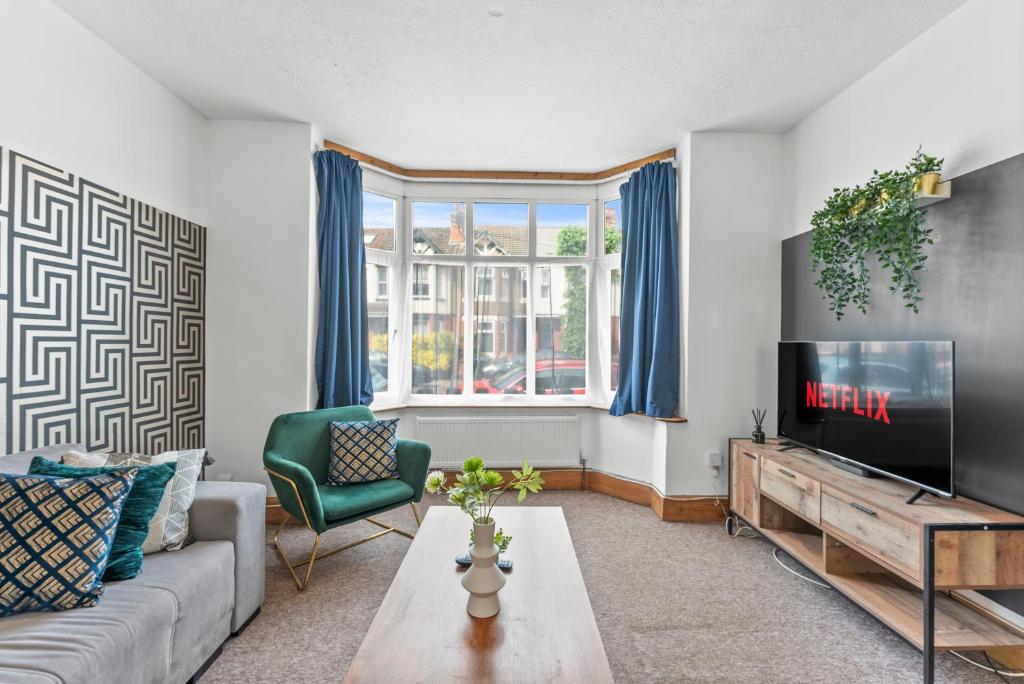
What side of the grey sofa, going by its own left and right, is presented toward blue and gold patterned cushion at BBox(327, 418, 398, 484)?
left

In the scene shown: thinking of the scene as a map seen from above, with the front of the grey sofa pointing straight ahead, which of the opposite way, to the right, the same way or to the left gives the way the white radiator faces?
to the right

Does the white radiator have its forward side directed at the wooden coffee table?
yes

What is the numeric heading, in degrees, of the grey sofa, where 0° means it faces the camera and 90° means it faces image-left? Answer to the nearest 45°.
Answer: approximately 315°

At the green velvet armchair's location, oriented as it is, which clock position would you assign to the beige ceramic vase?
The beige ceramic vase is roughly at 1 o'clock from the green velvet armchair.

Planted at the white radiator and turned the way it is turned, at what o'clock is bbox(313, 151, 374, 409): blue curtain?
The blue curtain is roughly at 2 o'clock from the white radiator.
